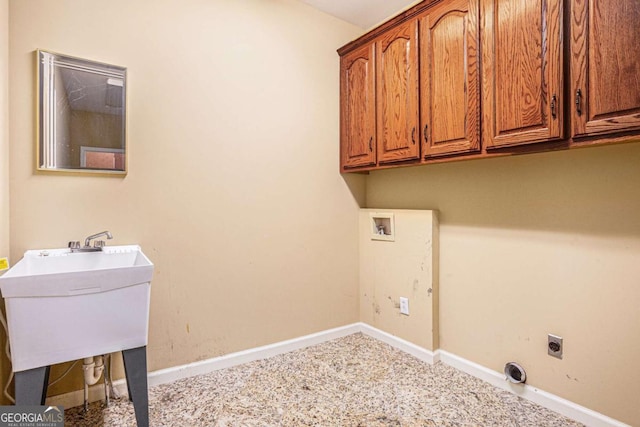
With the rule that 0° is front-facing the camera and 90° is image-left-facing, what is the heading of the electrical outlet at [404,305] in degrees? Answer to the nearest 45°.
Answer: approximately 45°

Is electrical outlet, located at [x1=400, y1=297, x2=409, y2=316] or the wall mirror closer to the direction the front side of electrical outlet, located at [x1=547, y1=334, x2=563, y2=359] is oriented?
the wall mirror

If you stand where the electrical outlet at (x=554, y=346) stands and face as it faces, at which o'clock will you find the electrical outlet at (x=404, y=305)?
the electrical outlet at (x=404, y=305) is roughly at 2 o'clock from the electrical outlet at (x=554, y=346).

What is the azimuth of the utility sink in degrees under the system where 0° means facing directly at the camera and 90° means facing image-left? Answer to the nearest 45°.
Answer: approximately 0°

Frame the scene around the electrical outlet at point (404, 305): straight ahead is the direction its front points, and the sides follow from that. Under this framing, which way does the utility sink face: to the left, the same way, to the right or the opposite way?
to the left

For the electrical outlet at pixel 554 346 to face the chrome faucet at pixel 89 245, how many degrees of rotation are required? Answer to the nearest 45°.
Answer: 0° — it already faces it

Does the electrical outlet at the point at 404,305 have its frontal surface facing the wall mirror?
yes

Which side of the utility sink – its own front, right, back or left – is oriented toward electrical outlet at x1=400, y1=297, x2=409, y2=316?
left

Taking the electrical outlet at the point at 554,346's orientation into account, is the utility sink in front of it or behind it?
in front
